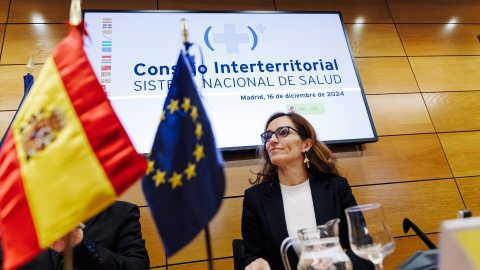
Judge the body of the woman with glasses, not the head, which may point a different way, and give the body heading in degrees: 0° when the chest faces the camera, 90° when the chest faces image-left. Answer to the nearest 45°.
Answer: approximately 0°

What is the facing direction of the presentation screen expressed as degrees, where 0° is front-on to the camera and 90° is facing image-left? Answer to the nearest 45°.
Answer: approximately 0°

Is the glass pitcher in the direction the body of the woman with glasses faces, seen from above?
yes

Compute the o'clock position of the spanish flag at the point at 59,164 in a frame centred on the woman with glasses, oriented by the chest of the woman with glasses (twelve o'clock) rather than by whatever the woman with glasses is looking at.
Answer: The spanish flag is roughly at 1 o'clock from the woman with glasses.

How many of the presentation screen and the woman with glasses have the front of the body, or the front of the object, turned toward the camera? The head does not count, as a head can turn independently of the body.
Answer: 2
